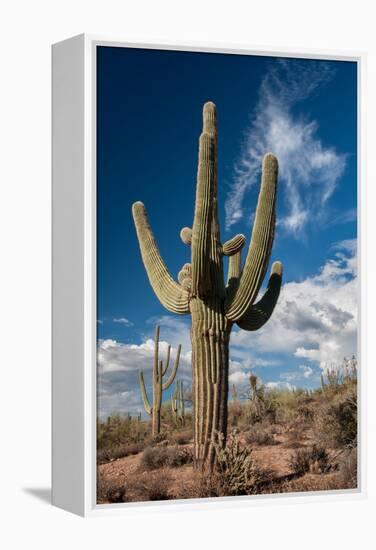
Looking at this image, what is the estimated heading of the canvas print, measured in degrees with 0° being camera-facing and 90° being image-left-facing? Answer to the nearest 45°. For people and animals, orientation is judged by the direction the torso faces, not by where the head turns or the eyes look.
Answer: approximately 315°
